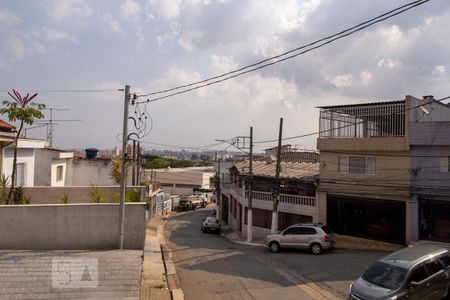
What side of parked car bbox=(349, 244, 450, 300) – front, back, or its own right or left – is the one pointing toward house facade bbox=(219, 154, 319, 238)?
right

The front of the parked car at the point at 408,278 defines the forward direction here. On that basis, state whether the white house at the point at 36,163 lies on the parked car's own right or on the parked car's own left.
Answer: on the parked car's own right

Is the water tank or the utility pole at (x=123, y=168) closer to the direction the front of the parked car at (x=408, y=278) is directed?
the utility pole

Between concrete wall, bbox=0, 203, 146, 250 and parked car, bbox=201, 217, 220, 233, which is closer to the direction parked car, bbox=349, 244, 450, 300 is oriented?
the concrete wall

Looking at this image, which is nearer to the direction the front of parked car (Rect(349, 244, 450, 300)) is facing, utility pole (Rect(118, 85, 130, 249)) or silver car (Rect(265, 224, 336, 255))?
the utility pole

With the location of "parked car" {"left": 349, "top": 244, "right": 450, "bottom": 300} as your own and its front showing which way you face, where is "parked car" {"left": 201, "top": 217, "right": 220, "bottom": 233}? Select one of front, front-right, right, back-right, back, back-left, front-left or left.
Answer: right

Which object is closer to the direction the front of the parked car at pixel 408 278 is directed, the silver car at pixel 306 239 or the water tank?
the water tank

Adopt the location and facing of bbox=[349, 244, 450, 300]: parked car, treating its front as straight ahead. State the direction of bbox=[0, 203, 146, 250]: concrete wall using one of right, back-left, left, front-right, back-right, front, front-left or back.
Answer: front-right

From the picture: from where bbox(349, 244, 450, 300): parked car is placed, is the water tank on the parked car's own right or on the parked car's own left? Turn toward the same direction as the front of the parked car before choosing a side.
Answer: on the parked car's own right

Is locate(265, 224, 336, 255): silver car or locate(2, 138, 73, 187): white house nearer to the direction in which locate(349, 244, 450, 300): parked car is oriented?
the white house

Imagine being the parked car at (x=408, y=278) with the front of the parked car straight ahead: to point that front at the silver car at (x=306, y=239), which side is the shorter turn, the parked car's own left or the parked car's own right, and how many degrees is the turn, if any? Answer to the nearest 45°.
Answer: approximately 90° to the parked car's own right

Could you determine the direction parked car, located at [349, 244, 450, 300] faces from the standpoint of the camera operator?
facing the viewer and to the left of the viewer
